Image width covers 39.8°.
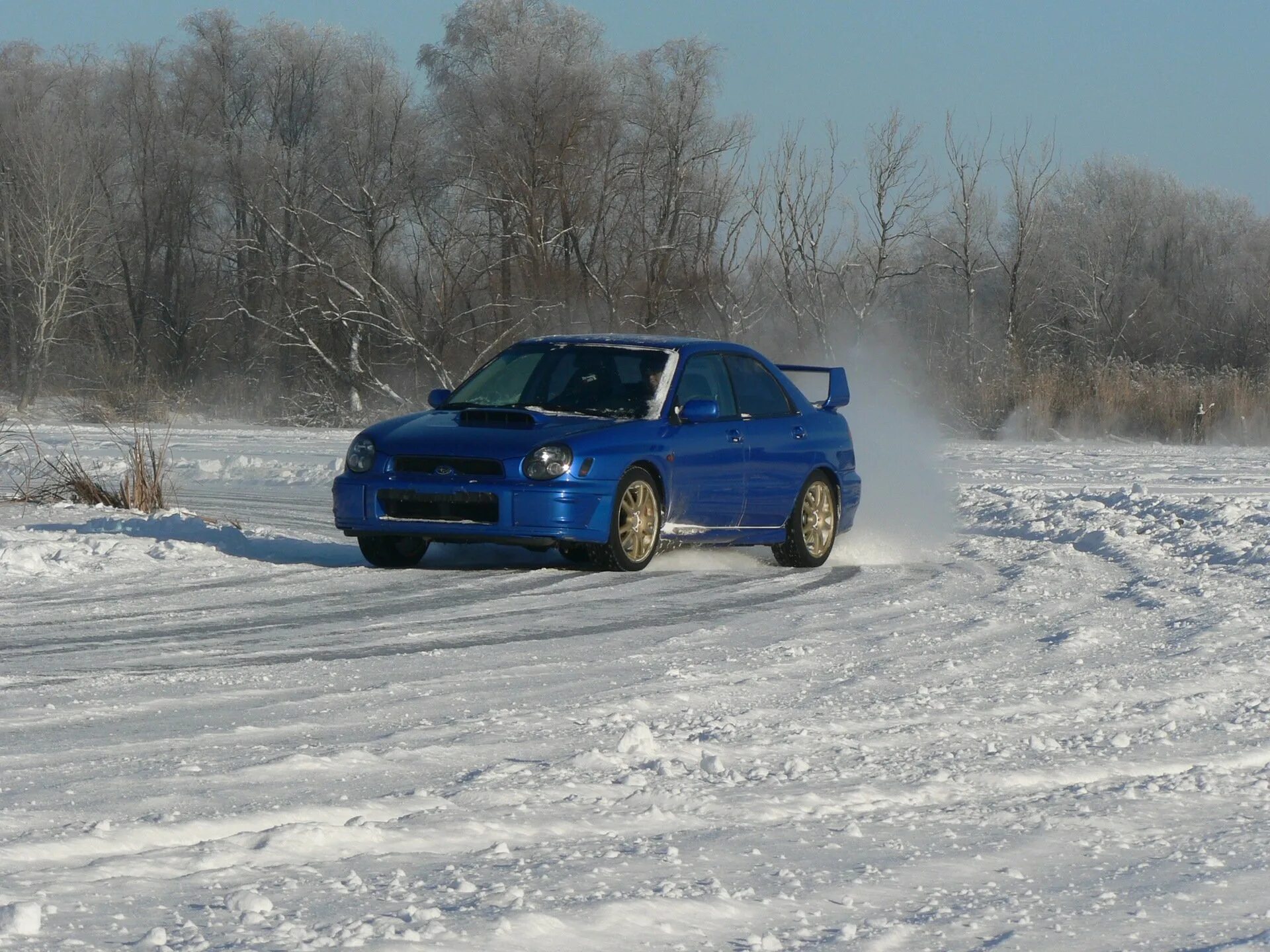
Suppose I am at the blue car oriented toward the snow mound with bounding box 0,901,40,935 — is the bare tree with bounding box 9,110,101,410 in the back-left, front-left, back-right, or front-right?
back-right

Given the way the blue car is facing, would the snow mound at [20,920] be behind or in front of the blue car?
in front

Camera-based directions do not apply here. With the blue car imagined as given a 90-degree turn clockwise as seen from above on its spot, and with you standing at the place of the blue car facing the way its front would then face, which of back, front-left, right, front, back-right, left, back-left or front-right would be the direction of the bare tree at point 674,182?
front-right

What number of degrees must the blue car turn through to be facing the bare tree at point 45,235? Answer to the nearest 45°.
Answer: approximately 135° to its right

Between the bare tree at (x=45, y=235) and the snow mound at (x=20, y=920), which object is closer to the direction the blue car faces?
the snow mound

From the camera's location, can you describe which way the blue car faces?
facing the viewer and to the left of the viewer
